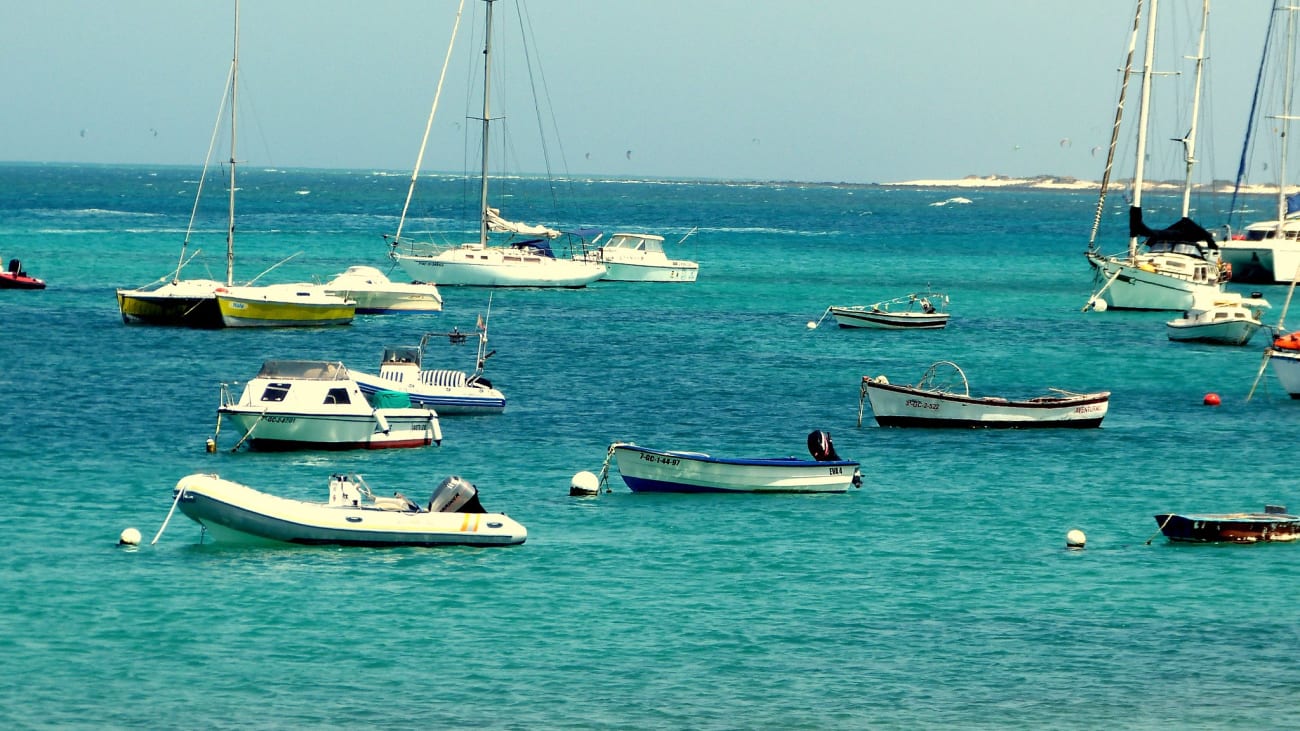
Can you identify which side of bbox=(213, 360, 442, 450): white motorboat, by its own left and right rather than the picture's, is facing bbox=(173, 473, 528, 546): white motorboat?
left

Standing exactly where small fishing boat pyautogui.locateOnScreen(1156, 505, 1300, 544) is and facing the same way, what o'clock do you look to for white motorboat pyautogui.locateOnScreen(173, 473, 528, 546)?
The white motorboat is roughly at 11 o'clock from the small fishing boat.

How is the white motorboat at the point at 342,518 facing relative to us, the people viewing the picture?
facing to the left of the viewer

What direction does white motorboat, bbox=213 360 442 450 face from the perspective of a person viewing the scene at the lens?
facing to the left of the viewer

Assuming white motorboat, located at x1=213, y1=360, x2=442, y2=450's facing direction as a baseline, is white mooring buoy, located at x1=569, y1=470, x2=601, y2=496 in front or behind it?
behind

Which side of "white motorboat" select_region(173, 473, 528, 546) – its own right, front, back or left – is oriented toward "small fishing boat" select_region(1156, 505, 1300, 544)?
back

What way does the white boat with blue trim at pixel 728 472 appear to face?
to the viewer's left

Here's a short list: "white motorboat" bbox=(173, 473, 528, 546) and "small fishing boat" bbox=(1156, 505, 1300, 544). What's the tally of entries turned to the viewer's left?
2

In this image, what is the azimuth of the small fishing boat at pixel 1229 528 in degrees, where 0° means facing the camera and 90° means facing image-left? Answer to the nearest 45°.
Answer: approximately 90°
